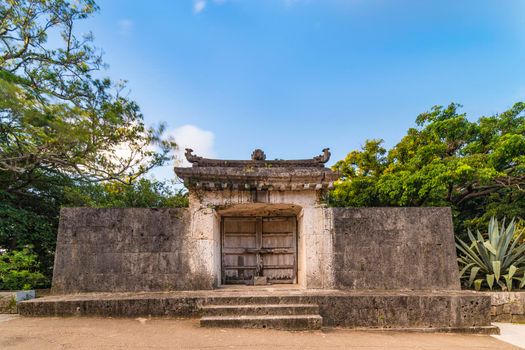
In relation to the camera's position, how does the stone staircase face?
facing the viewer

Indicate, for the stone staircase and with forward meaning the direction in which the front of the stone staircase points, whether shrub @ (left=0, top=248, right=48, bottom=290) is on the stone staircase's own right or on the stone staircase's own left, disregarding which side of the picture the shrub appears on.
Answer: on the stone staircase's own right

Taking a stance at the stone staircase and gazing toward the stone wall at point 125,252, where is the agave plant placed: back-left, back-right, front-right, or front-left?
back-right

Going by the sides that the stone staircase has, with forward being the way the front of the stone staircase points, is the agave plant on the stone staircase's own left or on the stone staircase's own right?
on the stone staircase's own left

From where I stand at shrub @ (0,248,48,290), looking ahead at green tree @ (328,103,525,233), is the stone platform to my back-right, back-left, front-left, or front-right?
front-right

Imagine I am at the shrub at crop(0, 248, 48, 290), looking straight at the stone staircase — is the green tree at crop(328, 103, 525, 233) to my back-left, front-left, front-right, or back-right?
front-left
